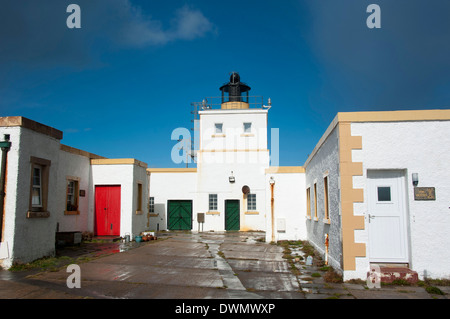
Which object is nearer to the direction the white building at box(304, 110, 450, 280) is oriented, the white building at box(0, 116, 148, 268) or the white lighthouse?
the white building

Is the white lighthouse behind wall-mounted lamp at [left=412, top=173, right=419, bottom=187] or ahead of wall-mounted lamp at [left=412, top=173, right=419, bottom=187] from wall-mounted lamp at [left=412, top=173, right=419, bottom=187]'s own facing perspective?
behind

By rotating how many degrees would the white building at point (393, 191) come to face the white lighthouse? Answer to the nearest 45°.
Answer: approximately 135° to its right

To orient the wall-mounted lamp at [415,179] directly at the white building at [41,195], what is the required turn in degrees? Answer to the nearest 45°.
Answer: approximately 90° to its right

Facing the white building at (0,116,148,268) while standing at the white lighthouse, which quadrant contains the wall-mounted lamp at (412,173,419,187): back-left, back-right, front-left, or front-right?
front-left

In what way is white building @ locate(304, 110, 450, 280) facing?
toward the camera

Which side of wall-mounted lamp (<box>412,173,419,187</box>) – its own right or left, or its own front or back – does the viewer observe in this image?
front

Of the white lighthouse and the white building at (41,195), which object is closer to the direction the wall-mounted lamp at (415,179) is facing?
the white building
